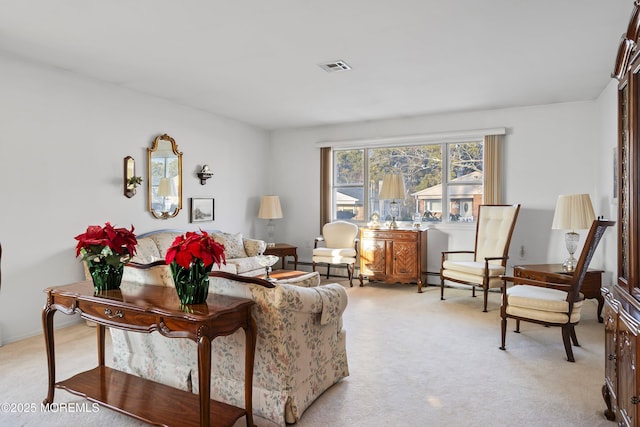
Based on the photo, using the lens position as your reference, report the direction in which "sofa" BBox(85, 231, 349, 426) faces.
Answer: facing away from the viewer and to the right of the viewer

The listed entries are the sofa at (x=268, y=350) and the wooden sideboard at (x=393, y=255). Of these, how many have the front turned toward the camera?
1

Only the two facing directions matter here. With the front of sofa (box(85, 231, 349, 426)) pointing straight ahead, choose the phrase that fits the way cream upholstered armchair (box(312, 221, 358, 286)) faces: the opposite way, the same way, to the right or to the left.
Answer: the opposite way

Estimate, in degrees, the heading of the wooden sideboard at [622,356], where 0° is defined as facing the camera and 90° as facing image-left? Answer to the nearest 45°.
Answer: approximately 45°

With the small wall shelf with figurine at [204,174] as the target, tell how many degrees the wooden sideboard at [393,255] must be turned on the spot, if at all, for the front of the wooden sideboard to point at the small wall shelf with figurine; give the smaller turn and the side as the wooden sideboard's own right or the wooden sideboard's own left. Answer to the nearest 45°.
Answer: approximately 90° to the wooden sideboard's own right

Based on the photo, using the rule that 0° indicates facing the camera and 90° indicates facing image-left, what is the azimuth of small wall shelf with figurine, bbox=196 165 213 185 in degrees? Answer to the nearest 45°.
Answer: approximately 315°

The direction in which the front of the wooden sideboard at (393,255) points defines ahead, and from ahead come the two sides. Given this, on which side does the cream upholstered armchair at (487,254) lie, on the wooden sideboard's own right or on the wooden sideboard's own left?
on the wooden sideboard's own left

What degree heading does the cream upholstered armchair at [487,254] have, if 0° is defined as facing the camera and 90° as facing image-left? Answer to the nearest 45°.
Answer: approximately 45°

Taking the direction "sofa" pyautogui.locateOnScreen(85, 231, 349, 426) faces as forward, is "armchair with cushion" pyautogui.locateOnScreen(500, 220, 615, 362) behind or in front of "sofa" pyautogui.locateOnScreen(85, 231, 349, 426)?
in front

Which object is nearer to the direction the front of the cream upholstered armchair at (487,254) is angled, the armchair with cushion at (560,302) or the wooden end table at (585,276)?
the armchair with cushion
